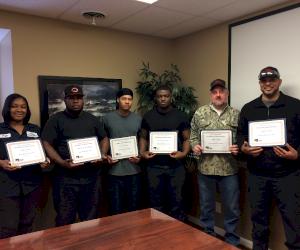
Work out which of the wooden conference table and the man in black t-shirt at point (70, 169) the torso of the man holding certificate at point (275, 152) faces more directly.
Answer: the wooden conference table

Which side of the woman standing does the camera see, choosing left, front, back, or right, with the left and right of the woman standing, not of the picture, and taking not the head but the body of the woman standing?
front

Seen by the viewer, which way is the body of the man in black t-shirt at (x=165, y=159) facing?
toward the camera

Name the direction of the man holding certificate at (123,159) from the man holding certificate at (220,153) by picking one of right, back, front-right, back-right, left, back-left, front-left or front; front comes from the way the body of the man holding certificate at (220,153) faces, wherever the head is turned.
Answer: right

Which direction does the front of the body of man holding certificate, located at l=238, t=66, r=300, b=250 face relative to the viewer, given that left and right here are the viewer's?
facing the viewer

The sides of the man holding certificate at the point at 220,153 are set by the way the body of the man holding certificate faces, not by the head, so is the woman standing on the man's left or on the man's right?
on the man's right

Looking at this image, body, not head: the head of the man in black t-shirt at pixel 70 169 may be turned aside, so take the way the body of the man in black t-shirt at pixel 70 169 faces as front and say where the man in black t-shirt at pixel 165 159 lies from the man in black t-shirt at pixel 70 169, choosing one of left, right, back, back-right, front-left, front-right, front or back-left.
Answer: left

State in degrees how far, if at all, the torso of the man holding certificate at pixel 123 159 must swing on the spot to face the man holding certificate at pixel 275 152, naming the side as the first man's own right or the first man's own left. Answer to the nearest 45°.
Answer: approximately 45° to the first man's own left

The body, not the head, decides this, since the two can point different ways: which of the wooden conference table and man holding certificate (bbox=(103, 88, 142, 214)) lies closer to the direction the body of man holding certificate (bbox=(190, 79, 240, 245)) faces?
the wooden conference table
